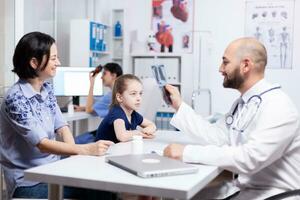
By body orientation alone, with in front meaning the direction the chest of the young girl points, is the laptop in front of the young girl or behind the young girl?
in front

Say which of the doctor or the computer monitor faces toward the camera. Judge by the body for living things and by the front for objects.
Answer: the computer monitor

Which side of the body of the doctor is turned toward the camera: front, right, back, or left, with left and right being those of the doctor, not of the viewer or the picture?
left

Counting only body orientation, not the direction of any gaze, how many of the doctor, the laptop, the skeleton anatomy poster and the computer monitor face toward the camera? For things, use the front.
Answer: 2

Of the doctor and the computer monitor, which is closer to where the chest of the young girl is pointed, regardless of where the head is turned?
the doctor

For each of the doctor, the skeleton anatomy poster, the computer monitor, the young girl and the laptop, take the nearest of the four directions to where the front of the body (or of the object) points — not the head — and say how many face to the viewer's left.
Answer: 1

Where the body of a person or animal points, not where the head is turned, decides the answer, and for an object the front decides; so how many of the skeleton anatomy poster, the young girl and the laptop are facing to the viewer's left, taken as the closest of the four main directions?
0

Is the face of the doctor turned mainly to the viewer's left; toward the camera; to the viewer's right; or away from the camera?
to the viewer's left

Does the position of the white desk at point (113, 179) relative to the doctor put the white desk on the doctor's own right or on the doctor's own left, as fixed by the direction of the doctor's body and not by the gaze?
on the doctor's own left

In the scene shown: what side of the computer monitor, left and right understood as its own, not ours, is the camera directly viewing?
front

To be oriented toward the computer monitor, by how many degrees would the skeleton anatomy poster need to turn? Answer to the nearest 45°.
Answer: approximately 45° to its right

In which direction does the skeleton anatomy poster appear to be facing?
toward the camera

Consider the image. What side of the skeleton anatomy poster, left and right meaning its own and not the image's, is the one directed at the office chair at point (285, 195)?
front

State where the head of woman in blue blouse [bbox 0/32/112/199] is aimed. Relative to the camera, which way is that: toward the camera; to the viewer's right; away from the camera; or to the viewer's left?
to the viewer's right

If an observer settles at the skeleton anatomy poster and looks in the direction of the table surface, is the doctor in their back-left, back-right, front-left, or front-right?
front-left
